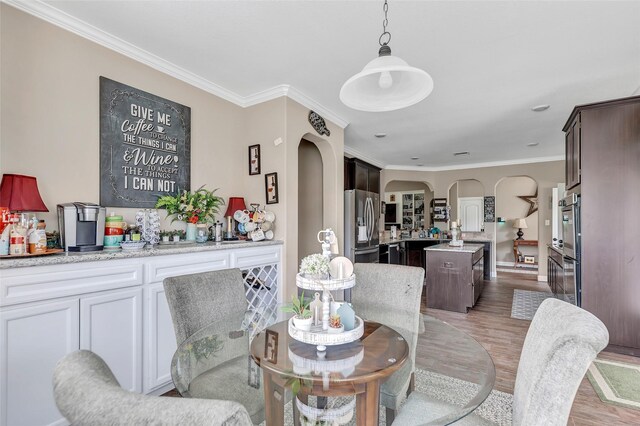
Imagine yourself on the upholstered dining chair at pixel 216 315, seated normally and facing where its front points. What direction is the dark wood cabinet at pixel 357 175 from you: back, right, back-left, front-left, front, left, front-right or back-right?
left

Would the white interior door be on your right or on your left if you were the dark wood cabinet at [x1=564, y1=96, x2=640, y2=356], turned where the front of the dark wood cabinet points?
on your right

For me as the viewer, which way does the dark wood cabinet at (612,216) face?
facing to the left of the viewer

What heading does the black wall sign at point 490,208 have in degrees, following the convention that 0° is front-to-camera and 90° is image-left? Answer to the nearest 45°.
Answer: approximately 0°

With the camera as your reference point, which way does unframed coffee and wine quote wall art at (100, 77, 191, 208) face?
facing the viewer and to the right of the viewer

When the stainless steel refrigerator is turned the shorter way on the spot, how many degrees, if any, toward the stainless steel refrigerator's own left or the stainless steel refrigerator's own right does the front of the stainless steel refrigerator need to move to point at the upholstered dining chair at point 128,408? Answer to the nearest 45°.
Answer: approximately 45° to the stainless steel refrigerator's own right

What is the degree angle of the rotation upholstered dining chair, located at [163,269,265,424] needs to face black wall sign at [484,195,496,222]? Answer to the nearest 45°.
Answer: approximately 90° to its left

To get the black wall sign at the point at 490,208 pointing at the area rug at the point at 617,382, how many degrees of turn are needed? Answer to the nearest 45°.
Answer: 0° — it already faces it

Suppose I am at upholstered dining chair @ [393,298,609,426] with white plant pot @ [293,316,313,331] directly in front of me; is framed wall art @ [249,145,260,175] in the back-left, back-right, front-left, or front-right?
front-right

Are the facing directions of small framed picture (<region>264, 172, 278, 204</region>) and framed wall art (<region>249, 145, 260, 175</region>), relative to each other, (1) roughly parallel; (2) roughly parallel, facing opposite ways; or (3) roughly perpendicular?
roughly parallel

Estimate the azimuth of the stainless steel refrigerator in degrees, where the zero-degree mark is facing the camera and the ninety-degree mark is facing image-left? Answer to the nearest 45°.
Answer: approximately 315°

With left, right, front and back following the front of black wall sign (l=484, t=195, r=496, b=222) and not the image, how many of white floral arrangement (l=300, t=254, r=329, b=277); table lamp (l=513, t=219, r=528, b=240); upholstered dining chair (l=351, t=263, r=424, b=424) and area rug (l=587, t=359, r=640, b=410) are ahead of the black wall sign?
3

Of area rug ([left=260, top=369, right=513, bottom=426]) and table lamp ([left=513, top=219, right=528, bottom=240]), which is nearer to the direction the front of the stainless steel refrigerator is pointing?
the area rug

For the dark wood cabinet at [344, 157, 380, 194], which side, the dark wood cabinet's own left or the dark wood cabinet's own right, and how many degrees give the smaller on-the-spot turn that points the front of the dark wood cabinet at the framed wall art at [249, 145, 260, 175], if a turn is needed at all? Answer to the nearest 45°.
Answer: approximately 90° to the dark wood cabinet's own right

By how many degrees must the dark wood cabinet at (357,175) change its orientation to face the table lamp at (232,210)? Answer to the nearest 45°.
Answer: approximately 90° to its right
